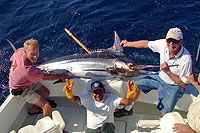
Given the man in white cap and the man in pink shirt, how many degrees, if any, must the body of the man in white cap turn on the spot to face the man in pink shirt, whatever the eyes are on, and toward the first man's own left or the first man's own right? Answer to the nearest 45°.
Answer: approximately 45° to the first man's own right

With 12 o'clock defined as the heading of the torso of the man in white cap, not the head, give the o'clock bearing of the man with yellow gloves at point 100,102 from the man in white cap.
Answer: The man with yellow gloves is roughly at 1 o'clock from the man in white cap.

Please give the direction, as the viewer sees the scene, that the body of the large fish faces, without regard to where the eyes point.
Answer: to the viewer's right

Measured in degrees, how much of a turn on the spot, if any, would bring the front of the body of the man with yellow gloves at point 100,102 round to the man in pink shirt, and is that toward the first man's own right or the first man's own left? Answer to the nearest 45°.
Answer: approximately 90° to the first man's own right

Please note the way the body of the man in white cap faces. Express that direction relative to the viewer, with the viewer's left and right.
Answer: facing the viewer and to the left of the viewer

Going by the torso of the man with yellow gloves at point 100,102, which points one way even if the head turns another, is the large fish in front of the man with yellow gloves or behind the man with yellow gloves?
behind

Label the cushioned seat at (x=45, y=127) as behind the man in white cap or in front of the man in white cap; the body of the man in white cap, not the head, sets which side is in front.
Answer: in front

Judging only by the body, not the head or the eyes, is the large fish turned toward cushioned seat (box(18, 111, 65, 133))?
no

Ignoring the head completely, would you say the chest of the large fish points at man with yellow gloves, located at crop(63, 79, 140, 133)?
no

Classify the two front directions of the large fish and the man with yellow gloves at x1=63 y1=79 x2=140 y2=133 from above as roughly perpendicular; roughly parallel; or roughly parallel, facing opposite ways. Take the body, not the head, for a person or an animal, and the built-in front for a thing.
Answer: roughly perpendicular

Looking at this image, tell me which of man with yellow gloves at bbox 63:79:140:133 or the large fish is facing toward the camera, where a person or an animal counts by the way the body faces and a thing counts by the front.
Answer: the man with yellow gloves

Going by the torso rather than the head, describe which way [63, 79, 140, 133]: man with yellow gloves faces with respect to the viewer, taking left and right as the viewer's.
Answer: facing the viewer
